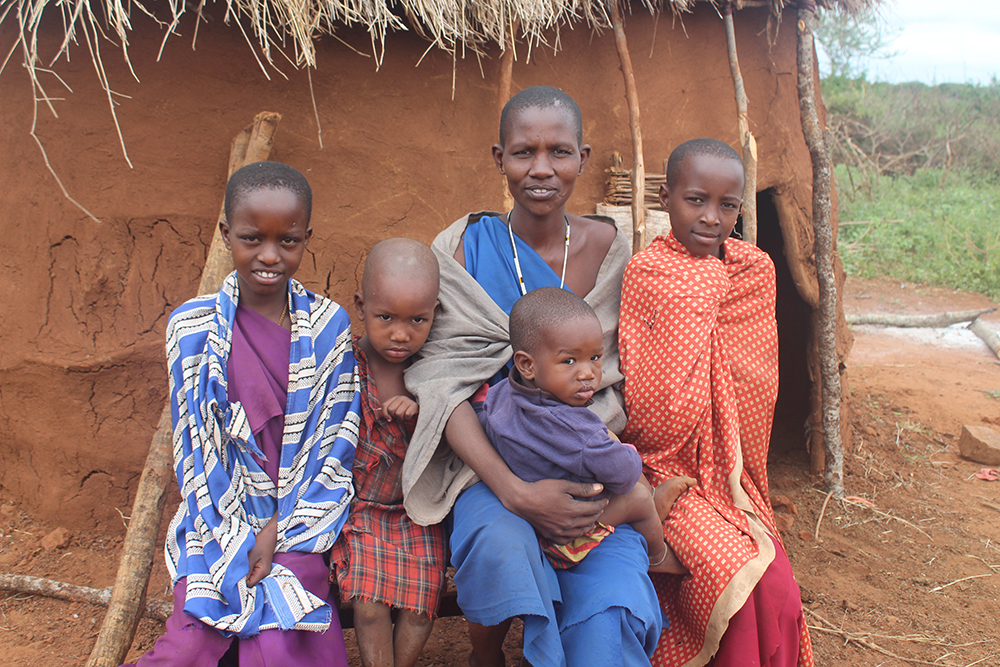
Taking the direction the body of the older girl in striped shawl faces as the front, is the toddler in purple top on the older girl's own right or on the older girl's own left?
on the older girl's own left

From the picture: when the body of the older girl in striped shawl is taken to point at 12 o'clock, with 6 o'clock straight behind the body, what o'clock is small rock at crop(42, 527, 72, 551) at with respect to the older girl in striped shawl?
The small rock is roughly at 5 o'clock from the older girl in striped shawl.

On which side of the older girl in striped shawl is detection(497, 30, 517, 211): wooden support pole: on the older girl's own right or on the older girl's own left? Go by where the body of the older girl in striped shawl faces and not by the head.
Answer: on the older girl's own left

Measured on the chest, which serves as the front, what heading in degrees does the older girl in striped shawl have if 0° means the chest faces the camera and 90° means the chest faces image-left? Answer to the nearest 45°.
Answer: approximately 0°

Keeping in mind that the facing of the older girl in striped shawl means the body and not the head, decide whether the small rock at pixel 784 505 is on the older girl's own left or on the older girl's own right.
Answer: on the older girl's own left

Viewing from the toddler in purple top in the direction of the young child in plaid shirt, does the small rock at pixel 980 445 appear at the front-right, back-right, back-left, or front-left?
back-right

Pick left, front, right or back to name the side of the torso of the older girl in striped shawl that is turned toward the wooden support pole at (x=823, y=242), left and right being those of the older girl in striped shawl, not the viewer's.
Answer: left
